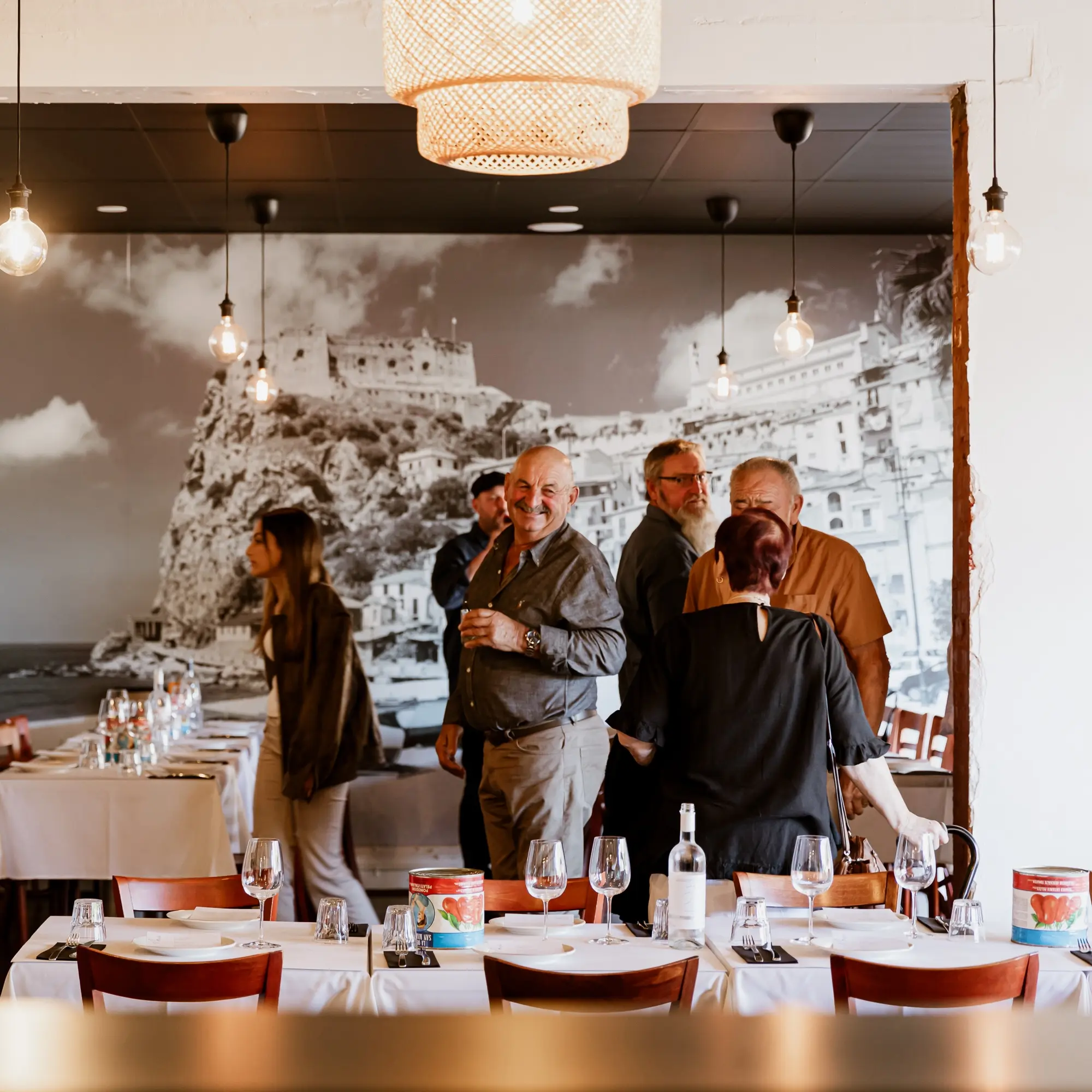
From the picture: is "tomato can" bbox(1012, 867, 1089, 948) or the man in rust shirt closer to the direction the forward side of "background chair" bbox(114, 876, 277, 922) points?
the tomato can

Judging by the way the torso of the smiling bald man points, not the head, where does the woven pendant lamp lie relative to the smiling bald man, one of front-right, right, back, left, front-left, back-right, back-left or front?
front-left

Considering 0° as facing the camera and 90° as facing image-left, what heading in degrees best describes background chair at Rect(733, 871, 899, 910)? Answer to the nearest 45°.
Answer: approximately 0°

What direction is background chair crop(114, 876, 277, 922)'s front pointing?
toward the camera

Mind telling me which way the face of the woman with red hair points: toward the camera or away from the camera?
away from the camera

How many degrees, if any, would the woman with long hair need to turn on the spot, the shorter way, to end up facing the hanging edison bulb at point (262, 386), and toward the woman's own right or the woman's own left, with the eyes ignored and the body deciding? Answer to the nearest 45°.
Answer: approximately 90° to the woman's own right

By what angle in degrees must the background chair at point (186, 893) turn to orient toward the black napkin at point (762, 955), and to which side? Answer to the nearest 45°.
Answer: approximately 45° to its left

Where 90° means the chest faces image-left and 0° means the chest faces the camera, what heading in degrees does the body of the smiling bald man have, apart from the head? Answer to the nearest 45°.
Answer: approximately 45°

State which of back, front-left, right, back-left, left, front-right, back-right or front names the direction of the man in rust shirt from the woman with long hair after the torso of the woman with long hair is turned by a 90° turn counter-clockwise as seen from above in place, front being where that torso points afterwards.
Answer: front-left

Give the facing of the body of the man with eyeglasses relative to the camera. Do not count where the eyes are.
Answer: to the viewer's right

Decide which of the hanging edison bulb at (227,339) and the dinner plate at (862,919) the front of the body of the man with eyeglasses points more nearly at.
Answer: the dinner plate

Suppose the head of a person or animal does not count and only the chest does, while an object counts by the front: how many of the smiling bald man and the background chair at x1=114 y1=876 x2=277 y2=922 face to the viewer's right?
0

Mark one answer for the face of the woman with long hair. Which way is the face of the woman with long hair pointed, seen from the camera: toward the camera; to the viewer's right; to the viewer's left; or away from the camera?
to the viewer's left
